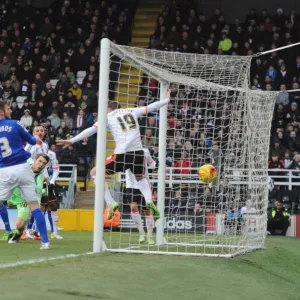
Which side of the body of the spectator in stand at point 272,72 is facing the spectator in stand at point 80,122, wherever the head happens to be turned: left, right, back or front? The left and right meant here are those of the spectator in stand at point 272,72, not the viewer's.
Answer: right

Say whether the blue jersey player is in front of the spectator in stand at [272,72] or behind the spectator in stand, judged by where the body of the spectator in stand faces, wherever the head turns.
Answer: in front

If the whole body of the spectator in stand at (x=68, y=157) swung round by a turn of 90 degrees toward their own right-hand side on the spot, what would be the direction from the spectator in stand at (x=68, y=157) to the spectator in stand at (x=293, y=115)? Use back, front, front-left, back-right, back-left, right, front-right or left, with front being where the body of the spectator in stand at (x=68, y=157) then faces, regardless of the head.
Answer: back

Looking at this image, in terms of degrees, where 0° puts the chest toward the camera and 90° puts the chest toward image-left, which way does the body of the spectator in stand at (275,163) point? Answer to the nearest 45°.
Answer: approximately 0°

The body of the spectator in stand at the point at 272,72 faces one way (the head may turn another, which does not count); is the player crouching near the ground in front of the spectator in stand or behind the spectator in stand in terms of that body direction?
in front

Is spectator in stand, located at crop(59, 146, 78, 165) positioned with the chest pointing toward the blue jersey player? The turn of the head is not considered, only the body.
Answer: yes

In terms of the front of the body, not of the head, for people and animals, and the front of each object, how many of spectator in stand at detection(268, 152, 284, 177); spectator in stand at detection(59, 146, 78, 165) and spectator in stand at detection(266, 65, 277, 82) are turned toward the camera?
3

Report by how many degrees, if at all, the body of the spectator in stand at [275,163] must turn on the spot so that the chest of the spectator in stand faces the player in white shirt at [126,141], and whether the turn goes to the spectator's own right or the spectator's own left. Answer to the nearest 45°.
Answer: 0° — they already face them

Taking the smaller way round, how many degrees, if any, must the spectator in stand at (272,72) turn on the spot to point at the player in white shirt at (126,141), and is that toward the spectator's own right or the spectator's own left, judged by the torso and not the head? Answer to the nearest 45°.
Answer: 0° — they already face them
